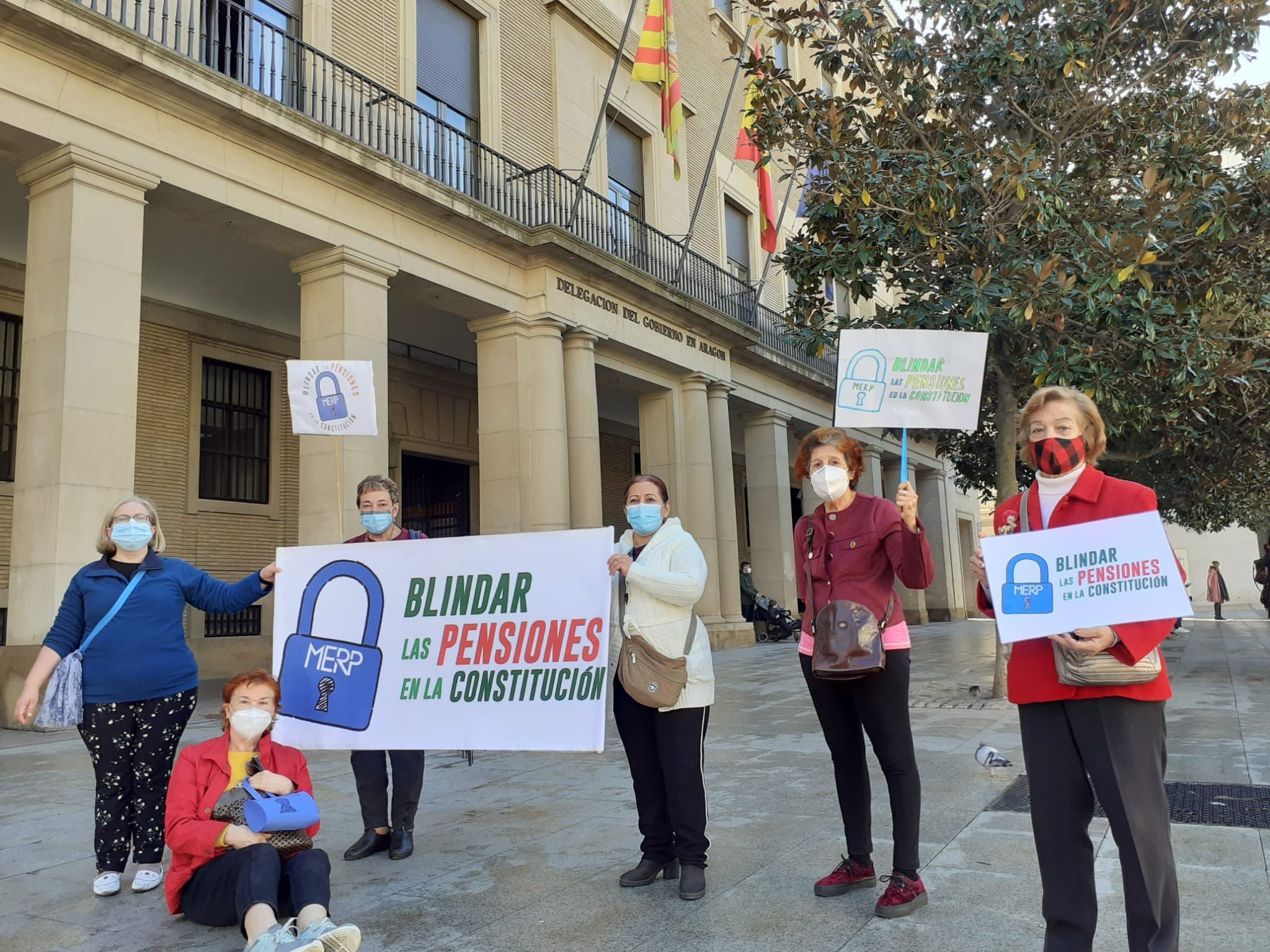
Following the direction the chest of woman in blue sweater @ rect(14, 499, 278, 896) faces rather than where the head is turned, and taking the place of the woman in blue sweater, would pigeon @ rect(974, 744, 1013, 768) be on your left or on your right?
on your left

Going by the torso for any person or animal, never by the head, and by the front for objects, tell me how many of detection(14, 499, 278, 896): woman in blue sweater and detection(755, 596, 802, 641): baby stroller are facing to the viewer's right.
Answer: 1

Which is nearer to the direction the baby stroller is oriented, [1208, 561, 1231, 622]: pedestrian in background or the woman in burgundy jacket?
the pedestrian in background

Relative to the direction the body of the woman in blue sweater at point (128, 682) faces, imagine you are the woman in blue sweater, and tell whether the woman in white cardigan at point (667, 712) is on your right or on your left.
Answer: on your left

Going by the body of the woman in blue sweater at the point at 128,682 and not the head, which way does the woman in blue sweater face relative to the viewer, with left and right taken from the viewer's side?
facing the viewer

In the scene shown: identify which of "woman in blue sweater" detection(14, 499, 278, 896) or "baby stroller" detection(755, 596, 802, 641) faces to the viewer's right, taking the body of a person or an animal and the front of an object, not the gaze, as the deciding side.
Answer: the baby stroller

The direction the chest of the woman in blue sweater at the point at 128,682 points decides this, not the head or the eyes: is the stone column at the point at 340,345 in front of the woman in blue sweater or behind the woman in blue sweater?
behind

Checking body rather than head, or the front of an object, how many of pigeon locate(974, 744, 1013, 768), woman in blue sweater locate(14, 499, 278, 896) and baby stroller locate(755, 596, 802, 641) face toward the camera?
1

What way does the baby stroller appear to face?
to the viewer's right

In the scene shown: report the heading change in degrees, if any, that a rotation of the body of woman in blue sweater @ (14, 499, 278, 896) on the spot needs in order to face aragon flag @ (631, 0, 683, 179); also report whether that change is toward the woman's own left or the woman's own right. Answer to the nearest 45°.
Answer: approximately 135° to the woman's own left
